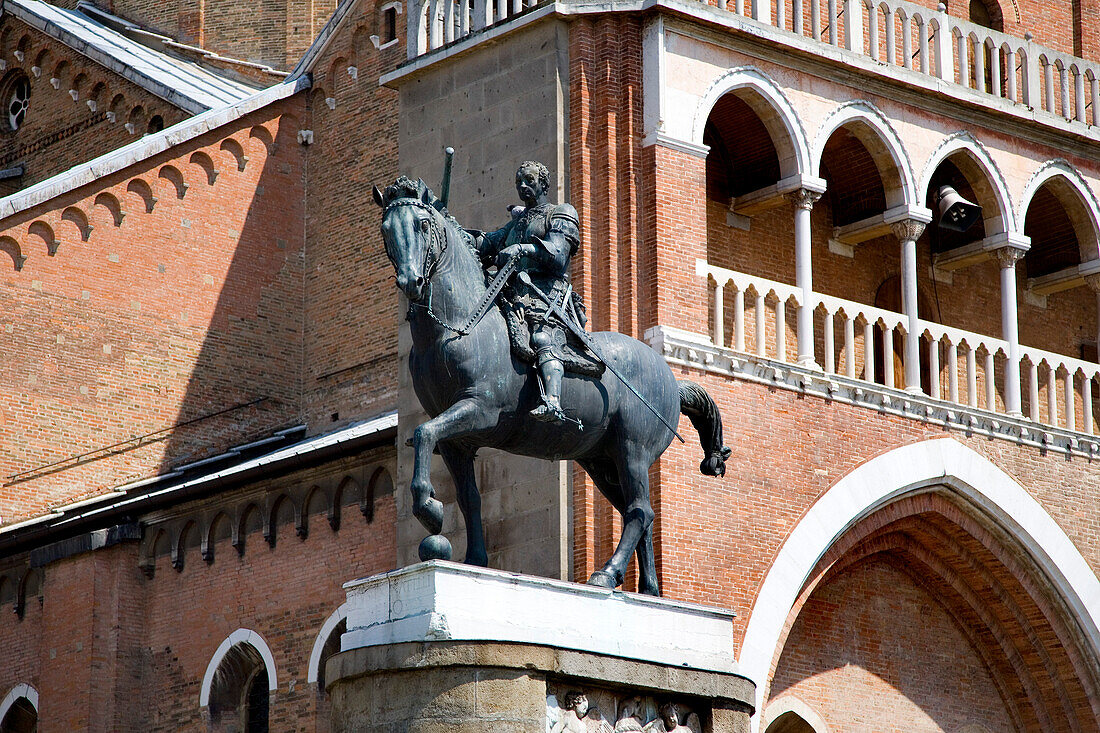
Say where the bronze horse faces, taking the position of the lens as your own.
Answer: facing the viewer and to the left of the viewer

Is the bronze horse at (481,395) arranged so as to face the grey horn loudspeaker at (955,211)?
no
